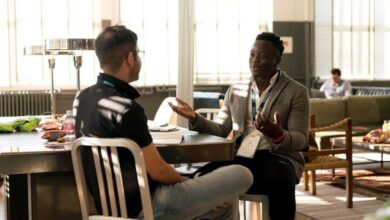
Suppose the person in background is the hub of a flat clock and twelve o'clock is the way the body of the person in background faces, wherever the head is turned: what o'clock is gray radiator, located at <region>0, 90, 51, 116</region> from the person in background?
The gray radiator is roughly at 2 o'clock from the person in background.

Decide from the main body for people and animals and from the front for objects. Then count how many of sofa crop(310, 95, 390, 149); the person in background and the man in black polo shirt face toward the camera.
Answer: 2

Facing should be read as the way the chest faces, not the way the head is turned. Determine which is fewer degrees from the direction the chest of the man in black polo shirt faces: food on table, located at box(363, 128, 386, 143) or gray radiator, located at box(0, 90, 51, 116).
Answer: the food on table

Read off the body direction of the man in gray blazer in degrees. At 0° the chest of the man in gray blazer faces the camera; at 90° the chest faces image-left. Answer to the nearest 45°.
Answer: approximately 45°

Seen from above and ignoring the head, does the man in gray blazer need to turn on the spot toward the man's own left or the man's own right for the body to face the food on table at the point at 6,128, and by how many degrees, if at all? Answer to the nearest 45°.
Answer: approximately 45° to the man's own right

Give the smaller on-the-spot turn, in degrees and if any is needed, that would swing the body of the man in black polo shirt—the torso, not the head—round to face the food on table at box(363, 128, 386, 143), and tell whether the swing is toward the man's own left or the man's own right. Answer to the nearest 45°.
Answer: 0° — they already face it

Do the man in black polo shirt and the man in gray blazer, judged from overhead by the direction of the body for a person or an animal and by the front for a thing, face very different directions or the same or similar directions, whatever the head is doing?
very different directions

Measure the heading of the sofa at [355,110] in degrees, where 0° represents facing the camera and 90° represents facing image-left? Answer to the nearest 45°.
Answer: approximately 0°
